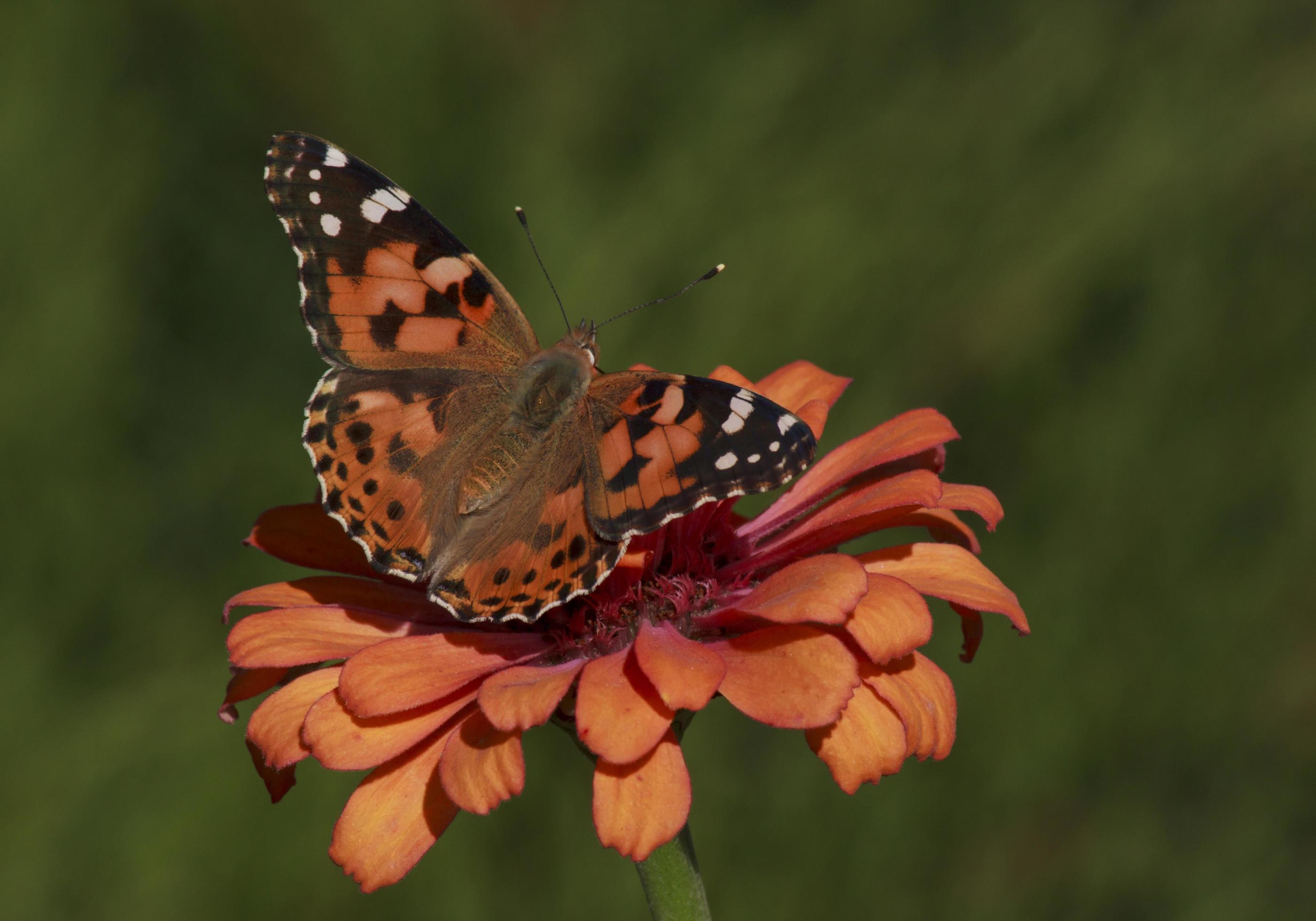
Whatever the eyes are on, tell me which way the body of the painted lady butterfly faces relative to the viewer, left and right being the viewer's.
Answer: facing away from the viewer and to the right of the viewer
